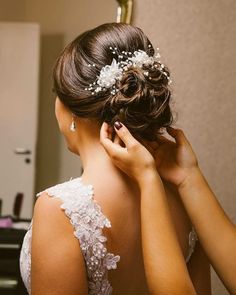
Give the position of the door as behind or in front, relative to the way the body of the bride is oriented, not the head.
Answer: in front

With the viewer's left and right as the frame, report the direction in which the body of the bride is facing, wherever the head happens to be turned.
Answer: facing away from the viewer and to the left of the viewer

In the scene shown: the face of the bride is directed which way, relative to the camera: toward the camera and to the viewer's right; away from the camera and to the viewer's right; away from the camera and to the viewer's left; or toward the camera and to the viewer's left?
away from the camera and to the viewer's left
